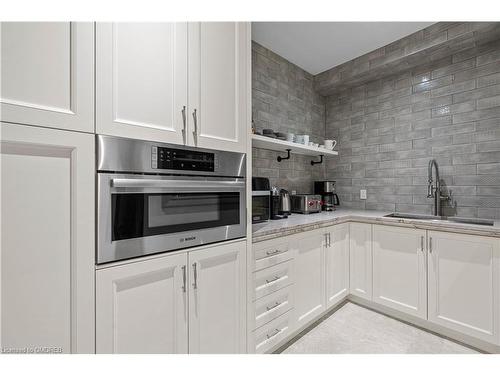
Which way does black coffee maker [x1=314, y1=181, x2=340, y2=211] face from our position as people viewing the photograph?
facing the viewer and to the right of the viewer

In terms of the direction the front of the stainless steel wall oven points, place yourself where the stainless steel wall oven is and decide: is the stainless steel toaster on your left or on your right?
on your left

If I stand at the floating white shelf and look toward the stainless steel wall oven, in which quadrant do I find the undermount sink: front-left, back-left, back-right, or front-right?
back-left

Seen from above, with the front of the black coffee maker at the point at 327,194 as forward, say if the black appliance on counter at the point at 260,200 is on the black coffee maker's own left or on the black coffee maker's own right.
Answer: on the black coffee maker's own right

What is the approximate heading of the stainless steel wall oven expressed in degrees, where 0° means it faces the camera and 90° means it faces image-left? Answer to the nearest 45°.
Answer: approximately 315°

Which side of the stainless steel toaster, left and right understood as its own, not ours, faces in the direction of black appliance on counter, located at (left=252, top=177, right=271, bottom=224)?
right

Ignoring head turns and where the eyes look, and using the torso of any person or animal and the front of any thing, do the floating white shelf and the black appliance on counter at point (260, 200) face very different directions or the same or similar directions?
same or similar directions

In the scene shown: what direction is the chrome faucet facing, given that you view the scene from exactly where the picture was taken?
facing the viewer and to the left of the viewer

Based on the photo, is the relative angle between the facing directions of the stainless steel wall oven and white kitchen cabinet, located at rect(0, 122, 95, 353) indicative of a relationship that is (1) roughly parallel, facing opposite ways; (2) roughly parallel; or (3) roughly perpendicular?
roughly parallel

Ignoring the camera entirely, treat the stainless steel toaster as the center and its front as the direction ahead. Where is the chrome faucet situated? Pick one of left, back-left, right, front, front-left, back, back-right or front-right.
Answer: front-left

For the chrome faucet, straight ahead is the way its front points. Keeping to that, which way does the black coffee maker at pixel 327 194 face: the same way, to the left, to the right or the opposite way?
to the left

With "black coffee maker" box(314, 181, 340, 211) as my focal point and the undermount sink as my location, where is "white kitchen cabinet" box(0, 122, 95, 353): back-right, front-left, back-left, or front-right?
front-left

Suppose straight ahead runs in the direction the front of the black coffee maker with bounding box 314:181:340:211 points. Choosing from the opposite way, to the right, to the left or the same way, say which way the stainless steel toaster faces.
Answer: the same way

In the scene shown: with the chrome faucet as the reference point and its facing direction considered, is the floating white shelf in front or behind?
in front

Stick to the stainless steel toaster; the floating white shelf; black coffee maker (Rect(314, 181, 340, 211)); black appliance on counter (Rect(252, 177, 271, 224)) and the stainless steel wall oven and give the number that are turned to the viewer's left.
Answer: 0
